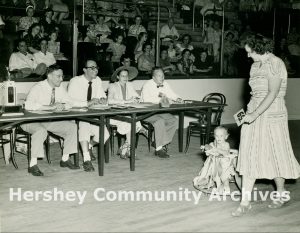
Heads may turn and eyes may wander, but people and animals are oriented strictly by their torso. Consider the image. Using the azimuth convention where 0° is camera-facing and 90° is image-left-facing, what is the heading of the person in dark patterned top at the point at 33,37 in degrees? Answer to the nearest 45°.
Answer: approximately 315°

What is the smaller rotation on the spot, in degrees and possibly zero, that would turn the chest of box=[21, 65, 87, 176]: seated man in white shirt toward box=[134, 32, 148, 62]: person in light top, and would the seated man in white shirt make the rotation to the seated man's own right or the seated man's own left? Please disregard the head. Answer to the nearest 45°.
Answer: approximately 90° to the seated man's own left

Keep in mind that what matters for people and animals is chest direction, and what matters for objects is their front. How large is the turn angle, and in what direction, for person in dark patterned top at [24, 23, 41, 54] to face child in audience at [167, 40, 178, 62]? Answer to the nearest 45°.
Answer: approximately 45° to their left

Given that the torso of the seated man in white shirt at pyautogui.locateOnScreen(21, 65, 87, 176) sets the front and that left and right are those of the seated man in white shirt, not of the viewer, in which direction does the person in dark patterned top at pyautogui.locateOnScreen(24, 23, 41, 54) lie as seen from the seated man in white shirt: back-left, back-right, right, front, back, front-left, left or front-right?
back-left

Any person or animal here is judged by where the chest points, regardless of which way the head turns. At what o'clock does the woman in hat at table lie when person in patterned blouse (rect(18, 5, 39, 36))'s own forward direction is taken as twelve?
The woman in hat at table is roughly at 11 o'clock from the person in patterned blouse.

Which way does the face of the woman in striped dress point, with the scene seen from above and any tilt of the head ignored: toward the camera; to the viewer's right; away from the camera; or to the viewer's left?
to the viewer's left

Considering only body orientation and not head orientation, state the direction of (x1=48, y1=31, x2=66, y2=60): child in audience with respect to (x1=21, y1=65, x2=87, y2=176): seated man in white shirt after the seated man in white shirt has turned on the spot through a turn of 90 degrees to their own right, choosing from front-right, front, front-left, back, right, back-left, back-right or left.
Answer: back-right

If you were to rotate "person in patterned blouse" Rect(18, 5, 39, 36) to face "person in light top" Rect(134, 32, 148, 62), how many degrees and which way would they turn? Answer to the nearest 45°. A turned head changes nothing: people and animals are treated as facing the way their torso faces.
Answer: approximately 90° to their left

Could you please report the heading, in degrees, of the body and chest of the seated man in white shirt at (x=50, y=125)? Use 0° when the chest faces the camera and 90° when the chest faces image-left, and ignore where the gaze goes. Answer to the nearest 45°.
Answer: approximately 315°

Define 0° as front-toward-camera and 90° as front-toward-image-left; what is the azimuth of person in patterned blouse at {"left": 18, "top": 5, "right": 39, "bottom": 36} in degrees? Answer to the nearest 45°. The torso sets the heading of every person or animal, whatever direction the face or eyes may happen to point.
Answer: approximately 0°
